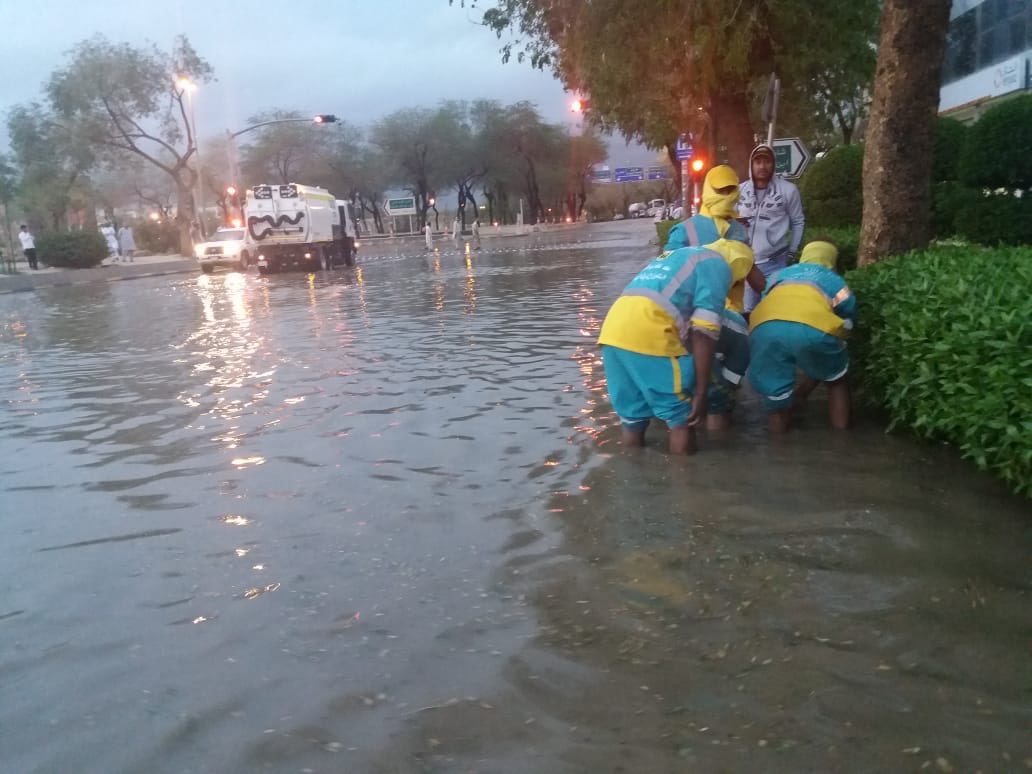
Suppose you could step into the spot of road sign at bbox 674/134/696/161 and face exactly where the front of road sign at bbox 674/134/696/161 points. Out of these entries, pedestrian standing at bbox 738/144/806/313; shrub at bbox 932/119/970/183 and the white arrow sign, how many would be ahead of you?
3

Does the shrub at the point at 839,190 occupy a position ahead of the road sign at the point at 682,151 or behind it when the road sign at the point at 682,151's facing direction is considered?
ahead

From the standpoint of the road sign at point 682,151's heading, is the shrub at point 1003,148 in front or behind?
in front

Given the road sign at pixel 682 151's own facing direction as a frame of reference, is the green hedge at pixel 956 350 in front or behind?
in front

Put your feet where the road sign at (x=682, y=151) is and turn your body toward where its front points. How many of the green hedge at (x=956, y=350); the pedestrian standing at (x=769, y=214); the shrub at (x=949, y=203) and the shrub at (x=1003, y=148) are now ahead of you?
4

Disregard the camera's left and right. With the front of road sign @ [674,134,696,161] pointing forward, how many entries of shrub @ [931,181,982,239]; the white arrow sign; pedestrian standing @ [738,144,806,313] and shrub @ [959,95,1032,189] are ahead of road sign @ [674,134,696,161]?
4

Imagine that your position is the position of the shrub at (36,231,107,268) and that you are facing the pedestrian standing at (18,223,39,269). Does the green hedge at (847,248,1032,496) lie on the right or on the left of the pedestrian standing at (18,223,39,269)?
left

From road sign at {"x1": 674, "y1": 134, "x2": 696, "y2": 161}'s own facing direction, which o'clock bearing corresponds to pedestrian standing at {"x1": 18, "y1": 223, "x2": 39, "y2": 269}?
The pedestrian standing is roughly at 3 o'clock from the road sign.

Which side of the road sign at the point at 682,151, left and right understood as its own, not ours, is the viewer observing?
front

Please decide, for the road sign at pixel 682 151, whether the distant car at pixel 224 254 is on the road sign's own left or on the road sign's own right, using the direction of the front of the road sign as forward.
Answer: on the road sign's own right
